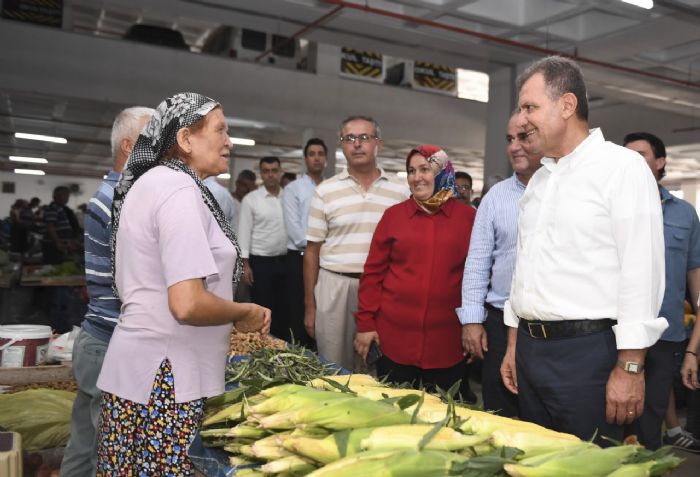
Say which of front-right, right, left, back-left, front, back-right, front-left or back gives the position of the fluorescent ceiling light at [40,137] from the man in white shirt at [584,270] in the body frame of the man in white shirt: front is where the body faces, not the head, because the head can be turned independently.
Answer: right

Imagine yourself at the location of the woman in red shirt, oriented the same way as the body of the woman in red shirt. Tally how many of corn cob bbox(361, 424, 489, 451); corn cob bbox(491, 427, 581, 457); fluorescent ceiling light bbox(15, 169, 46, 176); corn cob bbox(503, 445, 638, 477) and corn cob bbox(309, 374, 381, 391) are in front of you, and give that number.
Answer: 4

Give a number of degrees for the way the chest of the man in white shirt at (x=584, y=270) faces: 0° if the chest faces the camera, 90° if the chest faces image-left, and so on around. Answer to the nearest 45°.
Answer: approximately 45°

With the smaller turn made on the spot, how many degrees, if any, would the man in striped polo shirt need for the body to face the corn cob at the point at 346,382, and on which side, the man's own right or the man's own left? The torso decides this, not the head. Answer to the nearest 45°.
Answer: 0° — they already face it

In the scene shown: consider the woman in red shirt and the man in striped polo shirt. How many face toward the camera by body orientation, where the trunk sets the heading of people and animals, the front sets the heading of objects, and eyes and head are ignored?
2

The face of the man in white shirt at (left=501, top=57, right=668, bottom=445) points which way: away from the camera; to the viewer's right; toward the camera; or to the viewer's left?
to the viewer's left

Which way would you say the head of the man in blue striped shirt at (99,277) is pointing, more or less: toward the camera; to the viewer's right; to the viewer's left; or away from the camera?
to the viewer's right

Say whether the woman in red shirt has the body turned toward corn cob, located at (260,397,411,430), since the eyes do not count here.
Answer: yes

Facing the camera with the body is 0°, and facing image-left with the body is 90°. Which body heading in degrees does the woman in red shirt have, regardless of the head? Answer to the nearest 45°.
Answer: approximately 0°
